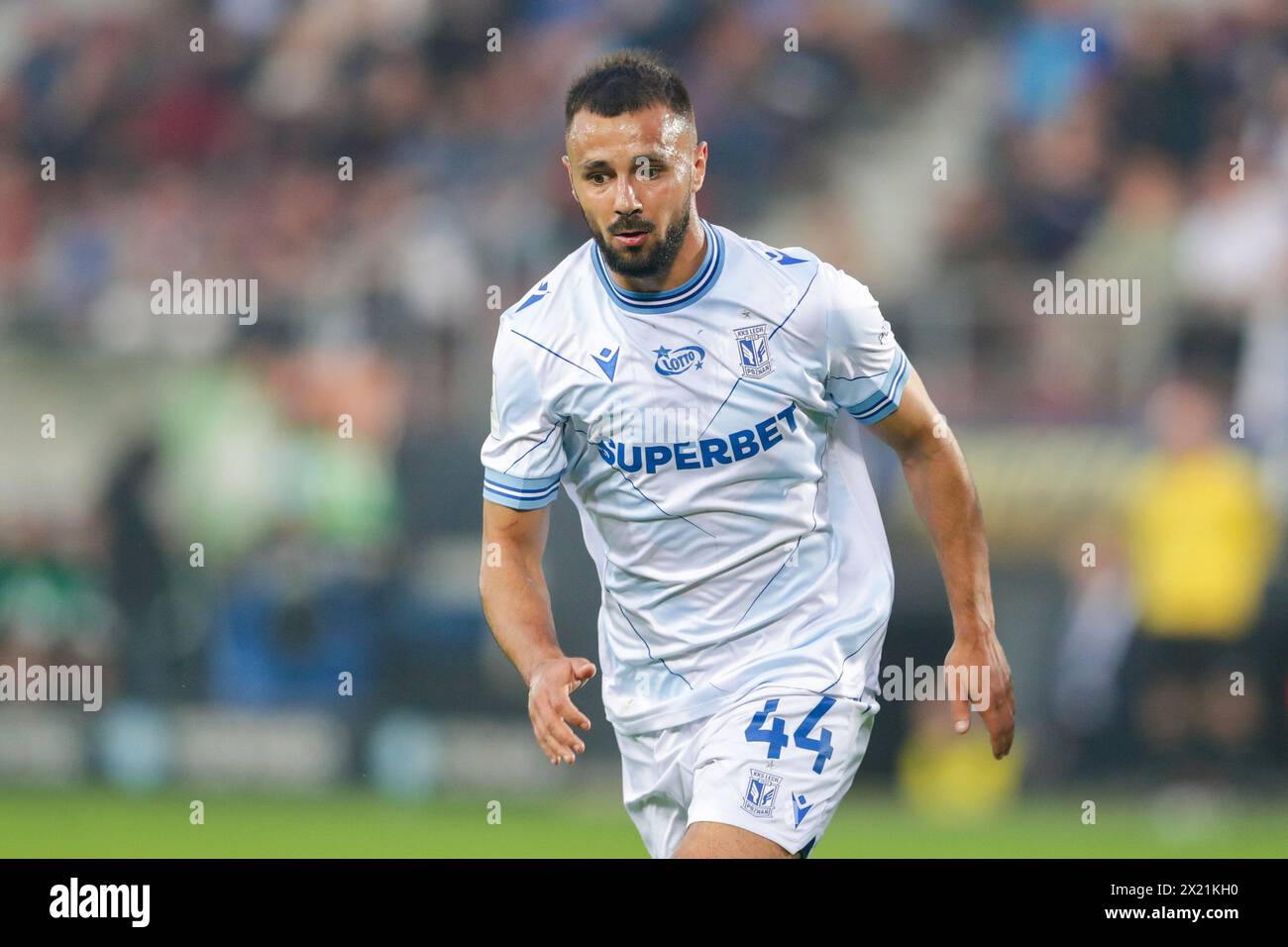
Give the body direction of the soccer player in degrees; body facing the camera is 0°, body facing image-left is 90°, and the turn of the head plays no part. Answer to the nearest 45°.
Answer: approximately 0°

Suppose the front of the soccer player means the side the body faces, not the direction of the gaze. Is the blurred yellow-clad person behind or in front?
behind
